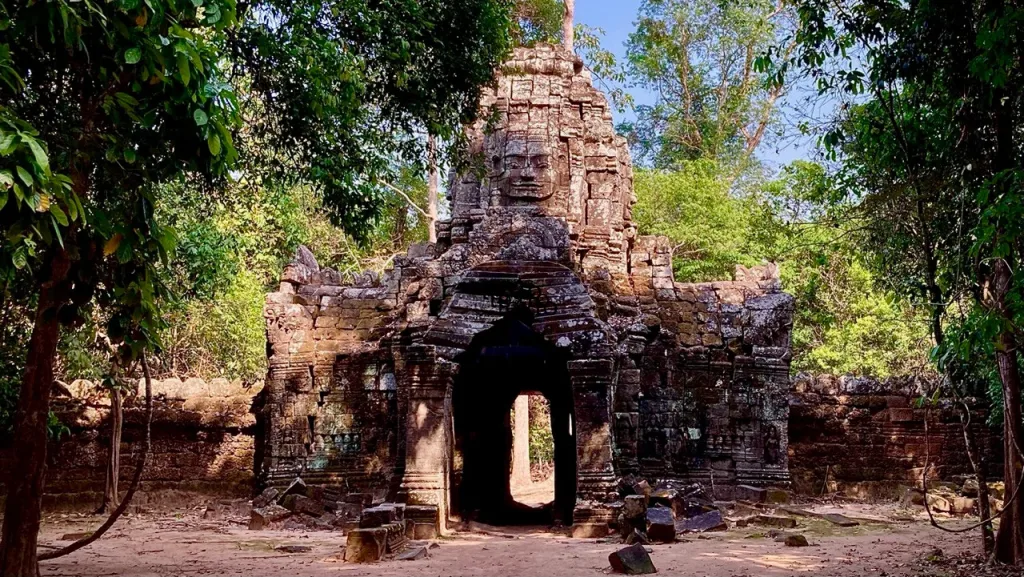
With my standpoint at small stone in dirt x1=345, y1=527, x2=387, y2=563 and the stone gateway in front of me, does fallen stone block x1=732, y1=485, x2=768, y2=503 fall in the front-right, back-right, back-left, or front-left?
front-right

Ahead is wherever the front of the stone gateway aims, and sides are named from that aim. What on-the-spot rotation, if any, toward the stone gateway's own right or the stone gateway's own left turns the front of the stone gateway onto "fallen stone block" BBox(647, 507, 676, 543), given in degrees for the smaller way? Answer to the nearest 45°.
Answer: approximately 45° to the stone gateway's own left

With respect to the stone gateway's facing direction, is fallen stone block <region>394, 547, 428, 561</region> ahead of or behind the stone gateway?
ahead

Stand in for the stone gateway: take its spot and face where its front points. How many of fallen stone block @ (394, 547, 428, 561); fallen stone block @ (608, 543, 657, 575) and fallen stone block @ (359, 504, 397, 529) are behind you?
0

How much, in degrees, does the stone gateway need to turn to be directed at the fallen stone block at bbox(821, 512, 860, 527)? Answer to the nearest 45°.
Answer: approximately 90° to its left

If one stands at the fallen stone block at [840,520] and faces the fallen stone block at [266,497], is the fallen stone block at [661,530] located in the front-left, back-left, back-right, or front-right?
front-left

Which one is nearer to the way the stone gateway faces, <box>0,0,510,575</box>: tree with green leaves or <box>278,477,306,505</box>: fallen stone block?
the tree with green leaves

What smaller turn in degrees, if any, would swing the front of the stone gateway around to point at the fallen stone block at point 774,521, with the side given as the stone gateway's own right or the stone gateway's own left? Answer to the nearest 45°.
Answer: approximately 45° to the stone gateway's own left

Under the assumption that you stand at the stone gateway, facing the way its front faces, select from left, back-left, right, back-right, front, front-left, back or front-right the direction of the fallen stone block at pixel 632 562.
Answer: front

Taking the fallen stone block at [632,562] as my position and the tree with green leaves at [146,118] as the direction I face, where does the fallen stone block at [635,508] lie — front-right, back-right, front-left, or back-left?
back-right

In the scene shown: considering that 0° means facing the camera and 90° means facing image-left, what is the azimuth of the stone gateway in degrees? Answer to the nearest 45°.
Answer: approximately 0°
